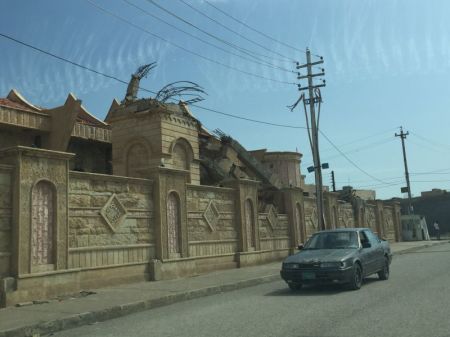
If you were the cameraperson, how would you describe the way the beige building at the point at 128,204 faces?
facing the viewer and to the right of the viewer

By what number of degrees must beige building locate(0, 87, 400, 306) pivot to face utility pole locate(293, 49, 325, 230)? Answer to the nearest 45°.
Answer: approximately 90° to its left
